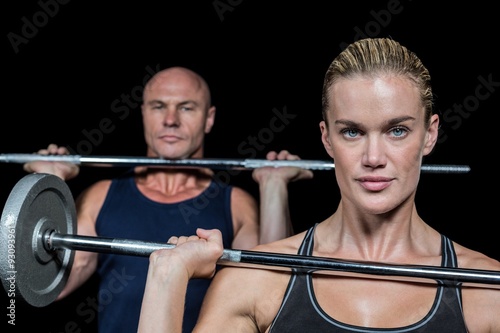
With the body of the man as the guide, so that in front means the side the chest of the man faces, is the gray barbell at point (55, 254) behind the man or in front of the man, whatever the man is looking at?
in front

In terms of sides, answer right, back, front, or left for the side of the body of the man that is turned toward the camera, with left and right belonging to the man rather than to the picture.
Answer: front

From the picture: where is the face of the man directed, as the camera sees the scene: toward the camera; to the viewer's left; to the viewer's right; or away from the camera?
toward the camera
